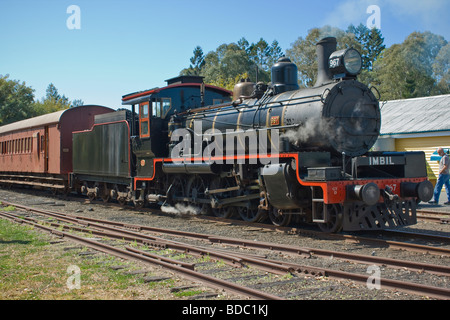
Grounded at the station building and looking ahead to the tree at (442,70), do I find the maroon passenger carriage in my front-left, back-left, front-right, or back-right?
back-left

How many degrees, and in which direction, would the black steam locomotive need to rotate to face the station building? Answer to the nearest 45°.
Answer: approximately 90° to its left

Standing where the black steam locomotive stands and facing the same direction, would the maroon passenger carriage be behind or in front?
behind

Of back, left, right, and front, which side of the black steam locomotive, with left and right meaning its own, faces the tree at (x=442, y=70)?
left

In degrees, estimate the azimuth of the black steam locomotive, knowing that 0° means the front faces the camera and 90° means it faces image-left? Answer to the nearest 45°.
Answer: approximately 315°

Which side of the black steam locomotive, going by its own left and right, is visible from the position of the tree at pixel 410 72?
left
